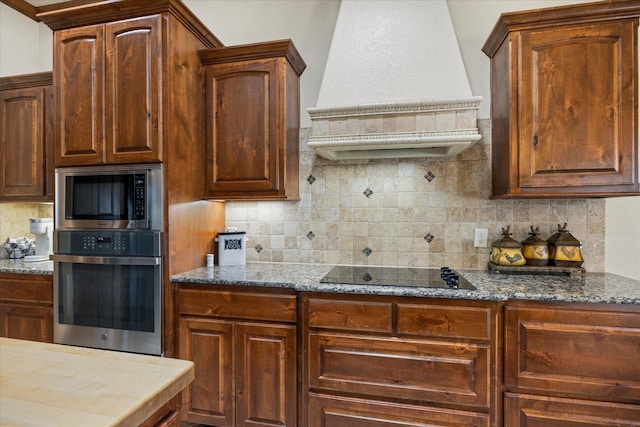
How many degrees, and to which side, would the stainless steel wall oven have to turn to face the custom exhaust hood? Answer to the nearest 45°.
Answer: approximately 90° to its left

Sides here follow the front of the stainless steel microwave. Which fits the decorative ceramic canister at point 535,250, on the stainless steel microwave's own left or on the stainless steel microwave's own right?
on the stainless steel microwave's own left

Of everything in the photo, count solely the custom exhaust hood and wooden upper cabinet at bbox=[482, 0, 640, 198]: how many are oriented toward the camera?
2

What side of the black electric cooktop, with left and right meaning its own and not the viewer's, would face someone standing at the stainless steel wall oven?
right

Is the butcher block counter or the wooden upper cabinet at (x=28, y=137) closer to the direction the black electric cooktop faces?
the butcher block counter

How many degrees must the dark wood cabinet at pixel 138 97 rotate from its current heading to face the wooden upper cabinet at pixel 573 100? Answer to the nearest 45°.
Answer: approximately 90° to its left

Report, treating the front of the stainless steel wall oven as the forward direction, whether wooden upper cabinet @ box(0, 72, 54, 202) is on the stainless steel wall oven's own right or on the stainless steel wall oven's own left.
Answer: on the stainless steel wall oven's own right

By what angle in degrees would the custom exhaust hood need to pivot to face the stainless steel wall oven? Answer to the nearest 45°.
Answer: approximately 90° to its right
